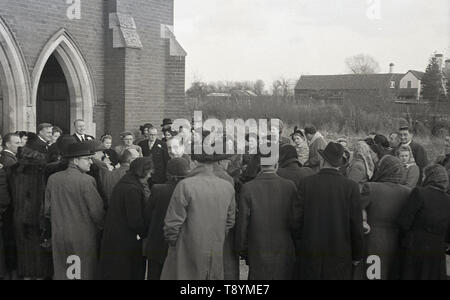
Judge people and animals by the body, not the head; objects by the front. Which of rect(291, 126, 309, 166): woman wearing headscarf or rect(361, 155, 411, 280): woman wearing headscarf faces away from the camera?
rect(361, 155, 411, 280): woman wearing headscarf

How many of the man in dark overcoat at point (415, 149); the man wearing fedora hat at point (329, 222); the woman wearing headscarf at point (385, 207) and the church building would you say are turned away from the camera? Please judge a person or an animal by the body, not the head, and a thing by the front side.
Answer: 2

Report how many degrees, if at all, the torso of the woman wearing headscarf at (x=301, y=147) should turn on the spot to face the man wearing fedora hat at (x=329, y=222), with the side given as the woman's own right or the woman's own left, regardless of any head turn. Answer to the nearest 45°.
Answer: approximately 45° to the woman's own left

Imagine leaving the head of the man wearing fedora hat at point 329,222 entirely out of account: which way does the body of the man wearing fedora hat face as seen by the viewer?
away from the camera

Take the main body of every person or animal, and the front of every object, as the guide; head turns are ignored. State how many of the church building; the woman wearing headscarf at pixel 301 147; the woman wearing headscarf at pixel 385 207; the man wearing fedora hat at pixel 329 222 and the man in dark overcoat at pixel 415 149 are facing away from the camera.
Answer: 2

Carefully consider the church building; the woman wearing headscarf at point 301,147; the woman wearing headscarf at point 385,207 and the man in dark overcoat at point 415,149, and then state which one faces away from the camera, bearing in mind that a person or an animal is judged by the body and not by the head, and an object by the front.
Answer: the woman wearing headscarf at point 385,207

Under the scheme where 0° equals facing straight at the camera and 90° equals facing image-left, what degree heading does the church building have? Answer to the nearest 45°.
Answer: approximately 315°

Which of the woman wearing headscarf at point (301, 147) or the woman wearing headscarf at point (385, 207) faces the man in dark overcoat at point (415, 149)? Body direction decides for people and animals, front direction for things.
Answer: the woman wearing headscarf at point (385, 207)

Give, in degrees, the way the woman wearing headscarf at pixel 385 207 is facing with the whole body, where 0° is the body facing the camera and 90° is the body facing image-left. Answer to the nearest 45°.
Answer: approximately 180°

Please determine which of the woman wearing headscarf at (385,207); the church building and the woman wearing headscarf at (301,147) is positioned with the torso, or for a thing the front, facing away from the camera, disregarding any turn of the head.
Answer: the woman wearing headscarf at (385,207)

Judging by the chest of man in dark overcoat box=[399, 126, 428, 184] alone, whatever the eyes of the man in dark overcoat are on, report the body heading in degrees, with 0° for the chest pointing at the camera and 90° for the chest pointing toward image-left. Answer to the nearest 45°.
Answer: approximately 45°

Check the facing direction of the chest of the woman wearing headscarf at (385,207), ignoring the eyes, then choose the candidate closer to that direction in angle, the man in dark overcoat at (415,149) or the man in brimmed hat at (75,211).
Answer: the man in dark overcoat
